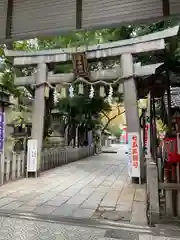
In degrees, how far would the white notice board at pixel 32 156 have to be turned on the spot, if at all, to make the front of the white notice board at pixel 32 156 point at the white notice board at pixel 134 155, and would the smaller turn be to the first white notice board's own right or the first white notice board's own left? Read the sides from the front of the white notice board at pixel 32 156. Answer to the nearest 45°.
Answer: approximately 45° to the first white notice board's own left

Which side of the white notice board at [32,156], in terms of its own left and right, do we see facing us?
front

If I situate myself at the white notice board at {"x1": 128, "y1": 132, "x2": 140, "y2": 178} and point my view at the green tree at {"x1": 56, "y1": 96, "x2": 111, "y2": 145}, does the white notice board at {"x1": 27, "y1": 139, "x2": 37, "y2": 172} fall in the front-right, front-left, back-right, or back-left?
front-left

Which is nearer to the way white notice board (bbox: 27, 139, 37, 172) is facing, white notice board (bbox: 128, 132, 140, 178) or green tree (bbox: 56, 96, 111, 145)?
the white notice board

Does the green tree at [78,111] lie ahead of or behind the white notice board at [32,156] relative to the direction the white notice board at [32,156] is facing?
behind
